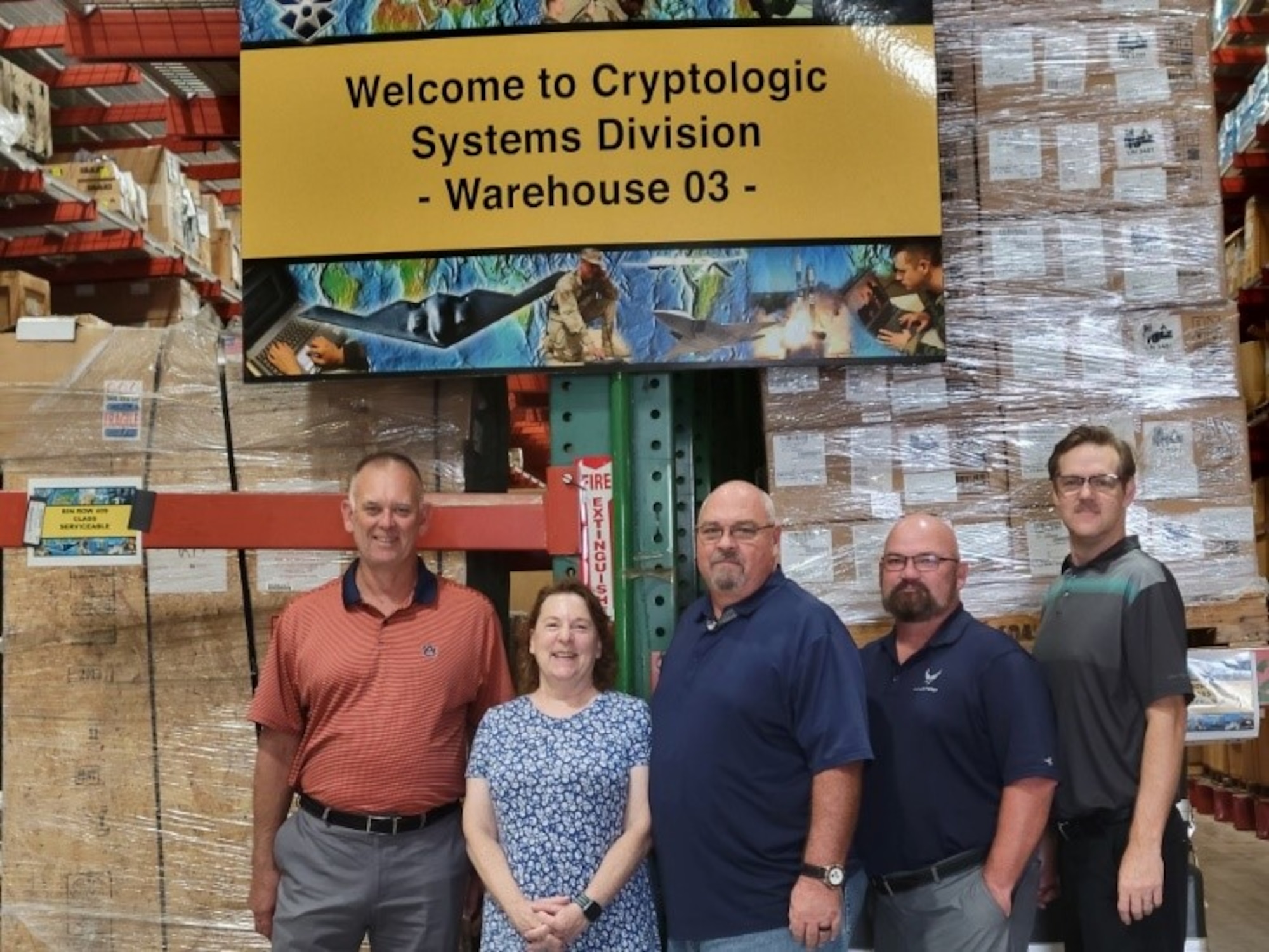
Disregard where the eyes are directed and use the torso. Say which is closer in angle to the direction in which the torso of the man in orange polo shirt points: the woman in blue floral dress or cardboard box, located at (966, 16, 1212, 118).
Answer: the woman in blue floral dress

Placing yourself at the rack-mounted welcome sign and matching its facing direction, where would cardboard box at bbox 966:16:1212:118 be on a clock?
The cardboard box is roughly at 9 o'clock from the rack-mounted welcome sign.

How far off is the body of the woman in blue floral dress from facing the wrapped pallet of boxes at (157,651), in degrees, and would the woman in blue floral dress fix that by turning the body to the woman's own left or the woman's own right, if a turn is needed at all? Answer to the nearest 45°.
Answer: approximately 135° to the woman's own right

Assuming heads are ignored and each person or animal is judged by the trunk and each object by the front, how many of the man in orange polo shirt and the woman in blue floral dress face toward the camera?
2

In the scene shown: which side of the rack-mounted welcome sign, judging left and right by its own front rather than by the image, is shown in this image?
front

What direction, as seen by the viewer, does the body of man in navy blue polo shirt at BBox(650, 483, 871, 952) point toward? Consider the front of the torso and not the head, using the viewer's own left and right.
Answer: facing the viewer and to the left of the viewer

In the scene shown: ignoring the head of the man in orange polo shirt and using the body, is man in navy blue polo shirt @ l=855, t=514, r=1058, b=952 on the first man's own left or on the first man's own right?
on the first man's own left

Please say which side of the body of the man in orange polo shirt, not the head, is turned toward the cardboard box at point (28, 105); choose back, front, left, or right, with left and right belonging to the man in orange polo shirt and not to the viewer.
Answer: back

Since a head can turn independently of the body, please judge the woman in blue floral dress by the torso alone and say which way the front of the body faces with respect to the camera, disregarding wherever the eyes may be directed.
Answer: toward the camera

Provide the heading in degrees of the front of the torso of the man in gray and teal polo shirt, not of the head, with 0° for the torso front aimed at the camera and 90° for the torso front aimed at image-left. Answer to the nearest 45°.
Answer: approximately 45°

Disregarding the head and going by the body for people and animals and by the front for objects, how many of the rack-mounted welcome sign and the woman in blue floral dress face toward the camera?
2
